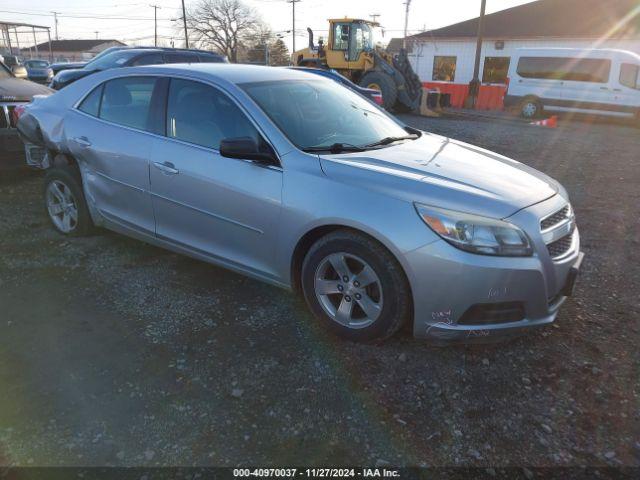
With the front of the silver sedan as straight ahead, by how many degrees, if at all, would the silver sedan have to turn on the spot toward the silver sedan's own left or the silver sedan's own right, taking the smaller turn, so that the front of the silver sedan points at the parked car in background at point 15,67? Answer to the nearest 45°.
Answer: approximately 180°

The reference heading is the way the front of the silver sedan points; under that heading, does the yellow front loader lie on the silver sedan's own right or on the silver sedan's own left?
on the silver sedan's own left

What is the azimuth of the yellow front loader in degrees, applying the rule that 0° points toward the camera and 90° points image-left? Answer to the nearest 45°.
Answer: approximately 315°

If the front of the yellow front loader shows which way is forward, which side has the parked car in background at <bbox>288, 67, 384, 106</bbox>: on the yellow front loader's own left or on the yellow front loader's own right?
on the yellow front loader's own right

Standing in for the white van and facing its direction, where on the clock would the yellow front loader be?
The yellow front loader is roughly at 5 o'clock from the white van.

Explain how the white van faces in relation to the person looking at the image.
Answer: facing to the right of the viewer

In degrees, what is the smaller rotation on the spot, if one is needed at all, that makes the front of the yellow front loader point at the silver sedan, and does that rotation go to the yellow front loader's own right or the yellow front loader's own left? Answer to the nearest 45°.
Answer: approximately 45° to the yellow front loader's own right

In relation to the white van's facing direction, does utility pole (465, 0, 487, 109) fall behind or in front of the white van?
behind

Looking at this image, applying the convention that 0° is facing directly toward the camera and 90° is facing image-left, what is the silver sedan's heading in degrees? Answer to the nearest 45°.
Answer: approximately 315°
